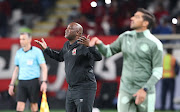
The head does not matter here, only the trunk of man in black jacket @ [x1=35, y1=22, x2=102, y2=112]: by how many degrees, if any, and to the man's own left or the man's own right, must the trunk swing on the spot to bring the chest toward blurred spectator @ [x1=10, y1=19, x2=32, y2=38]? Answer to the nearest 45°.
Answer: approximately 135° to the man's own right

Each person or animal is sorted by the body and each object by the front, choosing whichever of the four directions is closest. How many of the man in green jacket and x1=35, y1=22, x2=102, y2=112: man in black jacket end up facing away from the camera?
0

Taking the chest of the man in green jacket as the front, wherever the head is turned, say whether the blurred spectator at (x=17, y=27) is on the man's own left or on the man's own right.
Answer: on the man's own right

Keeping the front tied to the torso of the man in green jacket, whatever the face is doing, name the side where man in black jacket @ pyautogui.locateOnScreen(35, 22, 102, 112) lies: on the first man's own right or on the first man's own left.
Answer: on the first man's own right

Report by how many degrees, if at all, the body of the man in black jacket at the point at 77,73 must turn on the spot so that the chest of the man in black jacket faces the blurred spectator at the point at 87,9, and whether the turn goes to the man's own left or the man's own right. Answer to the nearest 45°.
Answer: approximately 135° to the man's own right

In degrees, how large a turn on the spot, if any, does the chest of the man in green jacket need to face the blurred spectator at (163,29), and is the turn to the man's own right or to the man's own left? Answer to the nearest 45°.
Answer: approximately 135° to the man's own right

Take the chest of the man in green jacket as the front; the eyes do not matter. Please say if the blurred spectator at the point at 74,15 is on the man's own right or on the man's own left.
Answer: on the man's own right
